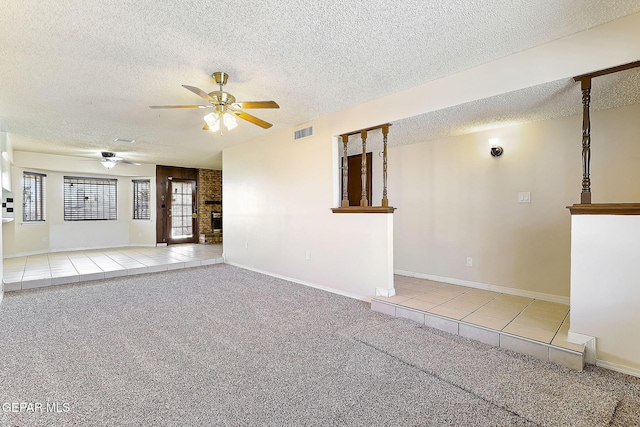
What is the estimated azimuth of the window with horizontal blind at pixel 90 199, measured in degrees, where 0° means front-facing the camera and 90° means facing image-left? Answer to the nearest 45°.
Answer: approximately 0°

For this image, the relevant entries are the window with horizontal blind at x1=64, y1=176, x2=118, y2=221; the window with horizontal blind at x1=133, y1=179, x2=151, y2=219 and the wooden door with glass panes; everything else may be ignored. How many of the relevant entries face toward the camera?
3

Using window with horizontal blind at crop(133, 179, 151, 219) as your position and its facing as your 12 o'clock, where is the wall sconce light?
The wall sconce light is roughly at 11 o'clock from the window with horizontal blind.

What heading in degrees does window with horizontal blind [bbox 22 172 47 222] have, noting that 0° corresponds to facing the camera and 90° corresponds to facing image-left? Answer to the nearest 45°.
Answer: approximately 315°

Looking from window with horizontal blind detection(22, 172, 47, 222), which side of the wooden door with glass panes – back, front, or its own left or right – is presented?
right

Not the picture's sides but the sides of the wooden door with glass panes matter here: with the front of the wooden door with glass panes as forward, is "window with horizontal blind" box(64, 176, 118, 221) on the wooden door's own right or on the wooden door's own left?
on the wooden door's own right

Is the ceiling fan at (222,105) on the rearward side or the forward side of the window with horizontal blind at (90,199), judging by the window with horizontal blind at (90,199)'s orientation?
on the forward side

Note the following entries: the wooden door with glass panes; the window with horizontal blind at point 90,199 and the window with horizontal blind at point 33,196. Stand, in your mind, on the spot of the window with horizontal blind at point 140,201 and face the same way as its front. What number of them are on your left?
1

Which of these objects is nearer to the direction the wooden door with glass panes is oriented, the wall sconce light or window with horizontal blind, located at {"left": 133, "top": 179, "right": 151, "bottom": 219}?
the wall sconce light

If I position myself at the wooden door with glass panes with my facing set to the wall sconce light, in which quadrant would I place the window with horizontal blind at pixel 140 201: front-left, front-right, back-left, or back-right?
back-right

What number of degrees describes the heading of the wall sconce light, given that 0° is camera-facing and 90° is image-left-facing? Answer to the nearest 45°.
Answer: approximately 45°
